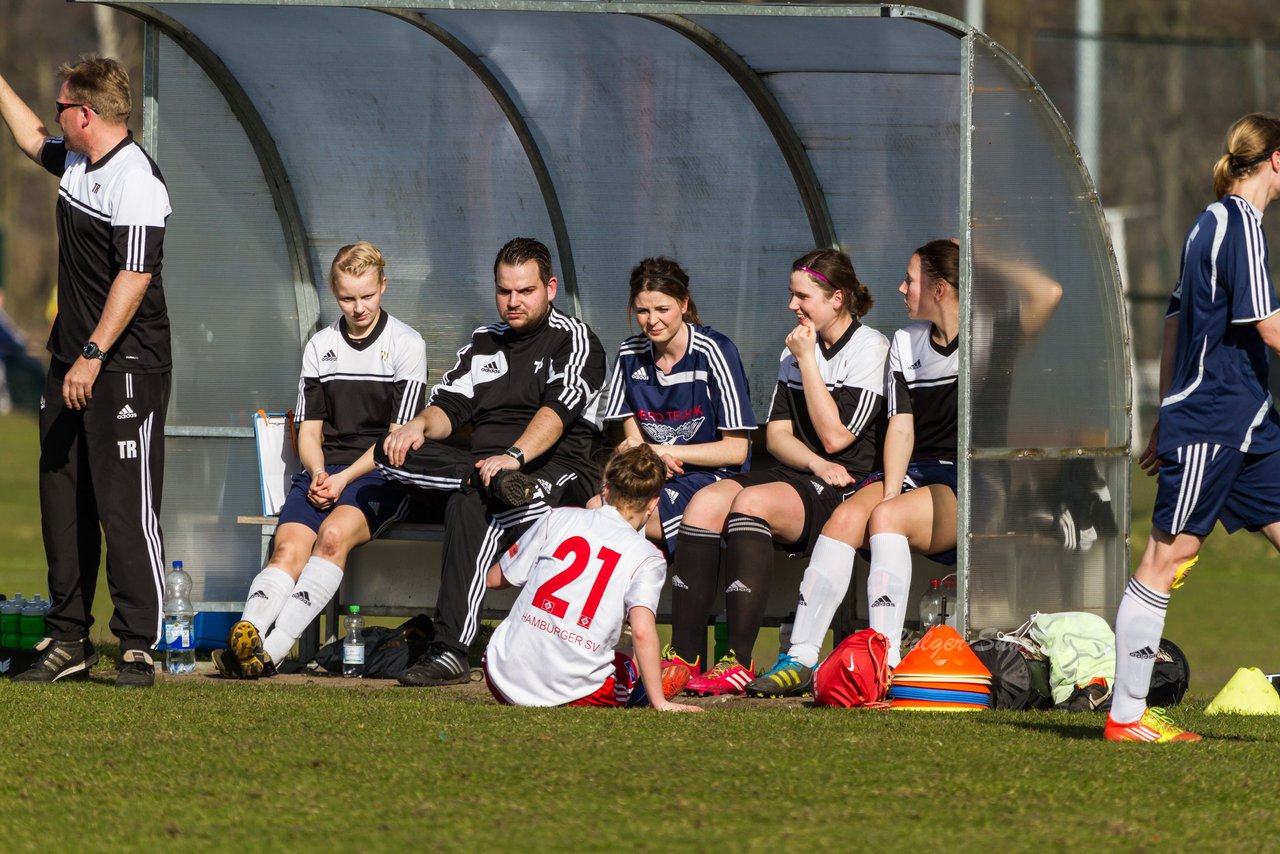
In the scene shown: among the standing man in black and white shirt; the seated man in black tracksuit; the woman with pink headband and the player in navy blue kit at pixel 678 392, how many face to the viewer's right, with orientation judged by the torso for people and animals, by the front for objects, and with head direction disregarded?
0

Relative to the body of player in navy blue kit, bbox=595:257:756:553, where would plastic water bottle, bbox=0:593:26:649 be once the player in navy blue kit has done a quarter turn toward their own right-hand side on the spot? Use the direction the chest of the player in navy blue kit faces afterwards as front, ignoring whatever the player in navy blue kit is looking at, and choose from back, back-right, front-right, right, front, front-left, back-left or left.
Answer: front-left

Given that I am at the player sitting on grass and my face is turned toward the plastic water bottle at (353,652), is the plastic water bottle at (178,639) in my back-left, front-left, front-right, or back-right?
front-left

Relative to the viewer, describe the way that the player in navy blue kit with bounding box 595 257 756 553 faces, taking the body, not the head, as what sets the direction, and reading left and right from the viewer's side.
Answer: facing the viewer and to the left of the viewer

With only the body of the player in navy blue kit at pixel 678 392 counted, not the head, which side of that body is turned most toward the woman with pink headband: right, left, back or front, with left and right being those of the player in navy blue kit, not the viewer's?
left

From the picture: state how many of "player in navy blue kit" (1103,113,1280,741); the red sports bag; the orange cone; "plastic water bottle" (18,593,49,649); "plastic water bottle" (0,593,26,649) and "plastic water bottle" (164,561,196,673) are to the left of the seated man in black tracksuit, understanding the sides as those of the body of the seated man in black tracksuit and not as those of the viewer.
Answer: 3

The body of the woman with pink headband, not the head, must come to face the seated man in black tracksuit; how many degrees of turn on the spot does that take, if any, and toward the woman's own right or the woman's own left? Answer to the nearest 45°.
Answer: approximately 45° to the woman's own right

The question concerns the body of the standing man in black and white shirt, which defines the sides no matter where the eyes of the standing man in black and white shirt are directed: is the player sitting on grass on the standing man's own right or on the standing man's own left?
on the standing man's own left

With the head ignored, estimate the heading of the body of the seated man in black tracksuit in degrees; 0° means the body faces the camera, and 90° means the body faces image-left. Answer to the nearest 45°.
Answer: approximately 45°
